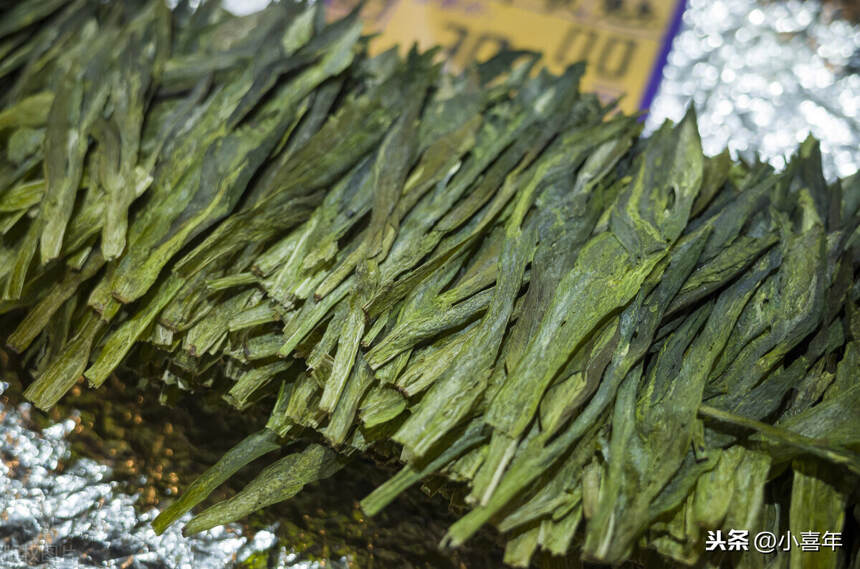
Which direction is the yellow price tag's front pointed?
toward the camera
